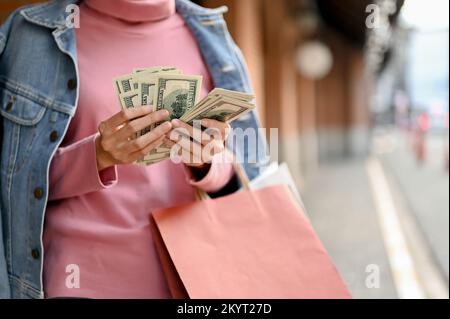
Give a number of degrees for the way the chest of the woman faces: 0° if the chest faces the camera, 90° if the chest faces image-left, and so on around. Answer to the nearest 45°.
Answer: approximately 315°
